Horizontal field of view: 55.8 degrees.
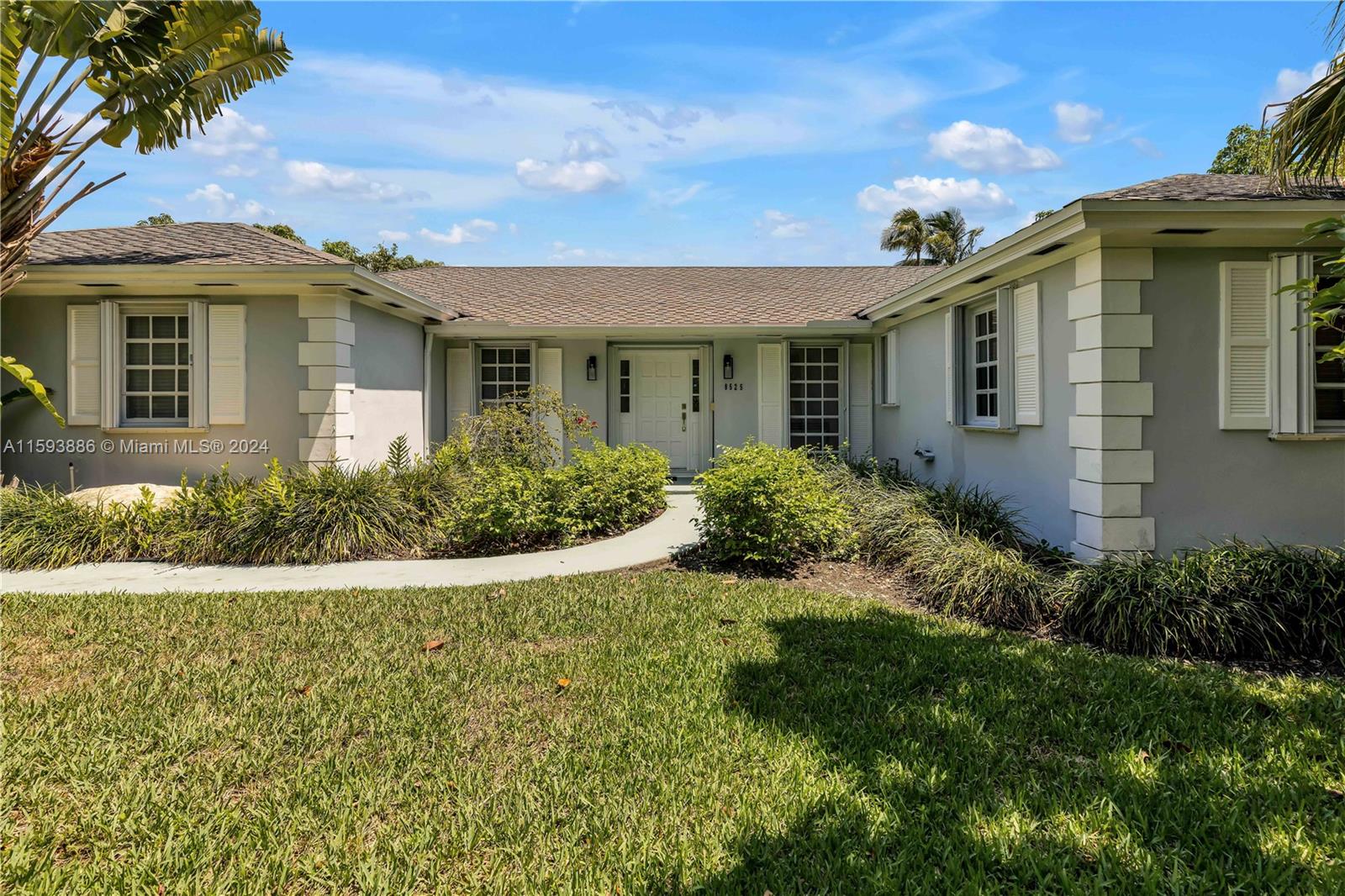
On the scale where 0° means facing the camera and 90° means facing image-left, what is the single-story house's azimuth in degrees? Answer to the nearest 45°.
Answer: approximately 0°

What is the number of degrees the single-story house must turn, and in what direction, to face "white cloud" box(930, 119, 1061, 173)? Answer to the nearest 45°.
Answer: approximately 135° to its left

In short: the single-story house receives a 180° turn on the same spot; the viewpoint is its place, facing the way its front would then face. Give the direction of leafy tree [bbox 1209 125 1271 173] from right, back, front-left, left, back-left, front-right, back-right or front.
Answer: front-right

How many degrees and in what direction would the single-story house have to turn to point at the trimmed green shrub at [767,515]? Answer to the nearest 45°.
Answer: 0° — it already faces it

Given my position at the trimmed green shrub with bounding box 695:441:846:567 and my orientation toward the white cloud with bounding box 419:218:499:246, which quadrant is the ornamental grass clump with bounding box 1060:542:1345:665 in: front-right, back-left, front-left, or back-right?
back-right

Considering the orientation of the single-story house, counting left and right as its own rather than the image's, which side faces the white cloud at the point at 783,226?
back

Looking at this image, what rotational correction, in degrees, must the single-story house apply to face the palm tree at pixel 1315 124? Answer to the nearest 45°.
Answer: approximately 45° to its left

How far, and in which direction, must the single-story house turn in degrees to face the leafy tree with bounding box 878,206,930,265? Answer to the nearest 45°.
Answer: approximately 180°

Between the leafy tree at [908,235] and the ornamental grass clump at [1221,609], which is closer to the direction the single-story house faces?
the ornamental grass clump

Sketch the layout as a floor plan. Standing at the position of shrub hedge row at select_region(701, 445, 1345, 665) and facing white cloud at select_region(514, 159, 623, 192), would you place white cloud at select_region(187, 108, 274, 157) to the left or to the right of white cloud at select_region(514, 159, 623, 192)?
left
